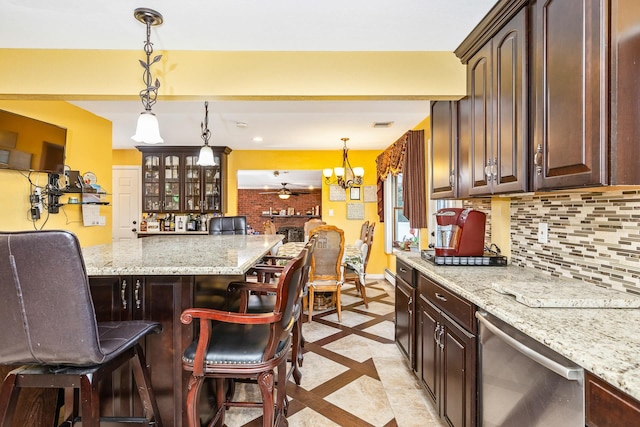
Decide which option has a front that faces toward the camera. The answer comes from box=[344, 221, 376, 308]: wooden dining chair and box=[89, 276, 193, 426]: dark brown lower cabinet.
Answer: the dark brown lower cabinet

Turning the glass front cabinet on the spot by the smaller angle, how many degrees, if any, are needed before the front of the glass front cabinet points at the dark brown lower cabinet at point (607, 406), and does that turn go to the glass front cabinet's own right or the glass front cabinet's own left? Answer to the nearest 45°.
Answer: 0° — it already faces it

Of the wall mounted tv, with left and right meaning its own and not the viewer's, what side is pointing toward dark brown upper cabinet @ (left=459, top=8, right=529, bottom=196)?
front

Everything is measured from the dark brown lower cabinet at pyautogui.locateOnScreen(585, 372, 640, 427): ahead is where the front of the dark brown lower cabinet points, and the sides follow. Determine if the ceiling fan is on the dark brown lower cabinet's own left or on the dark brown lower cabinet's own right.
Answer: on the dark brown lower cabinet's own right

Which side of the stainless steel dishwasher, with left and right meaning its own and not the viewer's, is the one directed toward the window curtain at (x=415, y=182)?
right

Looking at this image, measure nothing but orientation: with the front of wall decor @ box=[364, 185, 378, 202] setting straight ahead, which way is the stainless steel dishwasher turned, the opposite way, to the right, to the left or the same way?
to the right

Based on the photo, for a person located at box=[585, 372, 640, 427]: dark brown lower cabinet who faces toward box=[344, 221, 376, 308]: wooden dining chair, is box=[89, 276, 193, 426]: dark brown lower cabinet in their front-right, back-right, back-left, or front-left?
front-left

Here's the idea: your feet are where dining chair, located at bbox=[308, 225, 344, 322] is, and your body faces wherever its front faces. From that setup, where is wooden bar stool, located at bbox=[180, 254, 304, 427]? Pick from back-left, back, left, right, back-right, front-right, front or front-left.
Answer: back

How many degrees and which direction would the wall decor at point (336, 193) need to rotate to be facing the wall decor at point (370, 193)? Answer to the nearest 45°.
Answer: approximately 90° to its left

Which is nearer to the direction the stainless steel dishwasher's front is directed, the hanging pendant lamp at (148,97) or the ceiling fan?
the hanging pendant lamp

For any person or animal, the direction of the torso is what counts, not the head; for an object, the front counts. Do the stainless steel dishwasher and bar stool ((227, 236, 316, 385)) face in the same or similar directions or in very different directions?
same or similar directions

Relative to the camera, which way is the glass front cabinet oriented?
toward the camera

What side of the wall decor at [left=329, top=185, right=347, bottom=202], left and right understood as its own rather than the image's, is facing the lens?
front

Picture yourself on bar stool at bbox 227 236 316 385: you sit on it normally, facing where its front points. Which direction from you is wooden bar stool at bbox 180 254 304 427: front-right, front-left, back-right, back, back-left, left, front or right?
left

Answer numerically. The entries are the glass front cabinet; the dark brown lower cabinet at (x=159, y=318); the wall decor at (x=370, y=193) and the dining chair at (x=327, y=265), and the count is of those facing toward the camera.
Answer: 3

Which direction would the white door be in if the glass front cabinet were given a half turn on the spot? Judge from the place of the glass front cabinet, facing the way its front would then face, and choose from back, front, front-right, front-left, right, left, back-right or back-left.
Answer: front-left

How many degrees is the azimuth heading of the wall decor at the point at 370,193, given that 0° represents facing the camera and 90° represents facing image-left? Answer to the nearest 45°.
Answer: approximately 0°

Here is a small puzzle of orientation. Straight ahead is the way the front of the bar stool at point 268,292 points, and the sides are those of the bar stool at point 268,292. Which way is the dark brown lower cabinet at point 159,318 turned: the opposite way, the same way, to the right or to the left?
to the left
